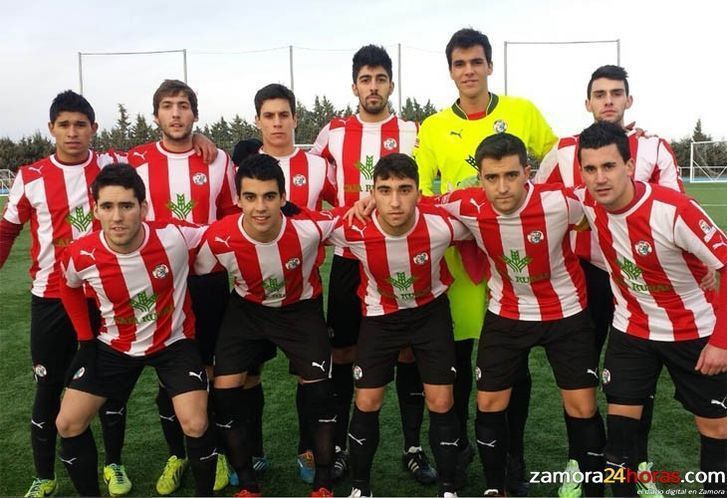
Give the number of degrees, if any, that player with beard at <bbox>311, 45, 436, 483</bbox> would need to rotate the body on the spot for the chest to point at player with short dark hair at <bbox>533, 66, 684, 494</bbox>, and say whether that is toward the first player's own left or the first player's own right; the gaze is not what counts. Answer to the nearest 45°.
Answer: approximately 90° to the first player's own left

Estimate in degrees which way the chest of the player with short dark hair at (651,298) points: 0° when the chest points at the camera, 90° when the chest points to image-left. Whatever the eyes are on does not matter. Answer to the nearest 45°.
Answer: approximately 45°

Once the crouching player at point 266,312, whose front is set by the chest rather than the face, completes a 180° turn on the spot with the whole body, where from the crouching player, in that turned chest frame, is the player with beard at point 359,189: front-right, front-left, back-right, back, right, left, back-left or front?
front-right

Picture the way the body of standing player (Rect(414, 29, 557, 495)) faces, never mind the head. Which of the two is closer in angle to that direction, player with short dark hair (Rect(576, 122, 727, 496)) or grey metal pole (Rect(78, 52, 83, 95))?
the player with short dark hair

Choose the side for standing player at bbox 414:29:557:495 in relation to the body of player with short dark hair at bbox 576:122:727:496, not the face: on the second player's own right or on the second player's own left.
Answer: on the second player's own right

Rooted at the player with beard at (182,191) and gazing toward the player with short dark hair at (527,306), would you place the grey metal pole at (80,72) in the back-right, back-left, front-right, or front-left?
back-left
